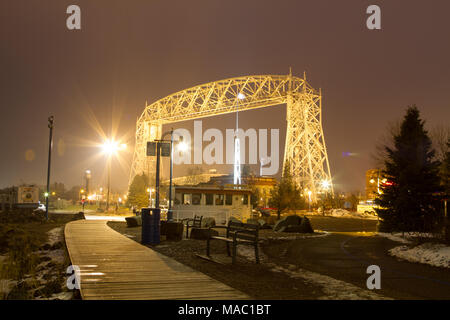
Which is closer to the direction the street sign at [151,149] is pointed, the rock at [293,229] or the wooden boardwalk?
the wooden boardwalk

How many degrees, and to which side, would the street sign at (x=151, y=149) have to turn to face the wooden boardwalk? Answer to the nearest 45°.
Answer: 0° — it already faces it

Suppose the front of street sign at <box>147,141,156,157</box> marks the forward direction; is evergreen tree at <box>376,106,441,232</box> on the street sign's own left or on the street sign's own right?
on the street sign's own left

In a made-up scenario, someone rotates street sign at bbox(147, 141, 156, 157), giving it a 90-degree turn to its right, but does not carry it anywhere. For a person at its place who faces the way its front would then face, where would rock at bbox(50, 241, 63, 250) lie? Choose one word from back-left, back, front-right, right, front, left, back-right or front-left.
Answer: front-left

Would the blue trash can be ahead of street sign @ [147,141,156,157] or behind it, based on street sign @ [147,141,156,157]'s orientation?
ahead

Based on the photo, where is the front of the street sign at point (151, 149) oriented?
toward the camera

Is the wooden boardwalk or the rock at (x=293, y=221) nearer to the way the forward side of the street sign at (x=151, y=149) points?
the wooden boardwalk

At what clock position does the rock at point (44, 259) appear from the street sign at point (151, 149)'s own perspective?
The rock is roughly at 1 o'clock from the street sign.

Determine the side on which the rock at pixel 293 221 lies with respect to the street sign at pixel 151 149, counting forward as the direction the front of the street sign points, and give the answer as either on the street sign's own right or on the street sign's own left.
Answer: on the street sign's own left

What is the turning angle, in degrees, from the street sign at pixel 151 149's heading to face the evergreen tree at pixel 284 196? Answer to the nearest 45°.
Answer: approximately 135° to its left
